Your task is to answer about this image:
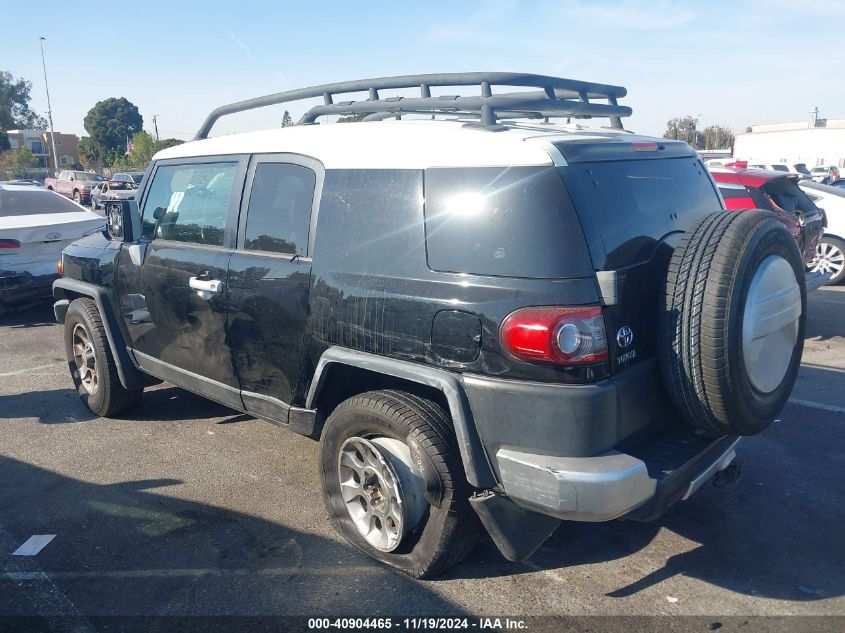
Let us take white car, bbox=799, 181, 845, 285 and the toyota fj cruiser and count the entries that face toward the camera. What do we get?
0

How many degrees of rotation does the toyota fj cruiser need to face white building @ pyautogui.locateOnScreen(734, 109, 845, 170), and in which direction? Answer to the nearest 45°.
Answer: approximately 90° to its right

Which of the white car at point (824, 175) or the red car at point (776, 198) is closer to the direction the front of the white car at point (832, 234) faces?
the white car

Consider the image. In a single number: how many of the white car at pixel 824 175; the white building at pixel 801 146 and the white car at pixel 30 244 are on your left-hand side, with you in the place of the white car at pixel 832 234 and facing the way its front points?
1

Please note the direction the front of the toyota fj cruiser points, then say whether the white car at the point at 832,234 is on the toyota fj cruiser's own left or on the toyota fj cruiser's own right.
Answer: on the toyota fj cruiser's own right

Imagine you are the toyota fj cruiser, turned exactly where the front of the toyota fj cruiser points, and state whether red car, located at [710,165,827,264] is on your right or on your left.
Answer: on your right

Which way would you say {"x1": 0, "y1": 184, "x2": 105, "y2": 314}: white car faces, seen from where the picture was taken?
facing away from the viewer and to the left of the viewer

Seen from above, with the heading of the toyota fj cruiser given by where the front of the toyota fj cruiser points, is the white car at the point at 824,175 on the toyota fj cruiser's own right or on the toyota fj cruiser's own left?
on the toyota fj cruiser's own right

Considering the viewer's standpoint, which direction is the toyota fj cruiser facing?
facing away from the viewer and to the left of the viewer
